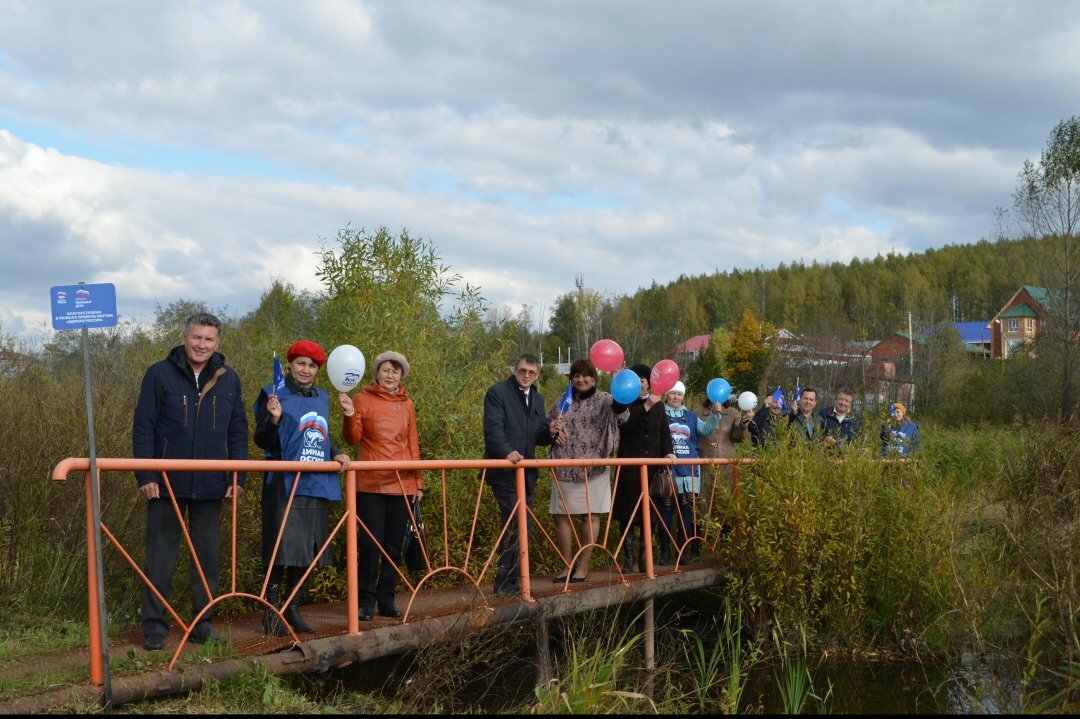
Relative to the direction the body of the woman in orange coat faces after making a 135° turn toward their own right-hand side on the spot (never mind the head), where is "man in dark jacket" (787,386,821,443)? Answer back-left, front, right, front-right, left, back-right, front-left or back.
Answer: right

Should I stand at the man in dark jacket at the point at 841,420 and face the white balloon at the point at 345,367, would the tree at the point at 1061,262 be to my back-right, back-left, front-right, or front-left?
back-right

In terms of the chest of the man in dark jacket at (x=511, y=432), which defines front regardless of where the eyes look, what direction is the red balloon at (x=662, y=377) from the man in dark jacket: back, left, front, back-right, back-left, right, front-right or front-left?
left

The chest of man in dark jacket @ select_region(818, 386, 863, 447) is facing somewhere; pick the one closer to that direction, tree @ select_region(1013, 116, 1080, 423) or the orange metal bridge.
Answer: the orange metal bridge

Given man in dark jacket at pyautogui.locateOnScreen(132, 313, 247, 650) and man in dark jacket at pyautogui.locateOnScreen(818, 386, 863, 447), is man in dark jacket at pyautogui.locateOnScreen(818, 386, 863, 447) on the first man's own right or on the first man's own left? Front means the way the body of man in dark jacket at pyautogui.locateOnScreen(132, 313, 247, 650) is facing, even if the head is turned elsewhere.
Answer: on the first man's own left

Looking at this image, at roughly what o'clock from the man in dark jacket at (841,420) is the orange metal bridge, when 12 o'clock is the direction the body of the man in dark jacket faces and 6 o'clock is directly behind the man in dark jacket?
The orange metal bridge is roughly at 1 o'clock from the man in dark jacket.

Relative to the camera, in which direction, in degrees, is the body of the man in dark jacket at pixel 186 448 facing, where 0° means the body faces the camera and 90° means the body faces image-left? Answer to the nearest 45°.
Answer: approximately 0°

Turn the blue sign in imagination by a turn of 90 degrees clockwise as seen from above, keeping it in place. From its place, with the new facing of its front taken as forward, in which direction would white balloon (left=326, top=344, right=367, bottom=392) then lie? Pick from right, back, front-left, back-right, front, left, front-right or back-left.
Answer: back-right

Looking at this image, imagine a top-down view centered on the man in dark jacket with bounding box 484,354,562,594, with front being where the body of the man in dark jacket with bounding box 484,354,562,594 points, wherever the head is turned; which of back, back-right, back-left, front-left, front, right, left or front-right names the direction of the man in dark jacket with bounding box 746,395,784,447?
left

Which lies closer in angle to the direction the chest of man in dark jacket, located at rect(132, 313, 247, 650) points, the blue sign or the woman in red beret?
the blue sign

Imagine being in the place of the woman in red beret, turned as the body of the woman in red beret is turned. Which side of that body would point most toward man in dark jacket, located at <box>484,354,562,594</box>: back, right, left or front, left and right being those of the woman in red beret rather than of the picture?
left

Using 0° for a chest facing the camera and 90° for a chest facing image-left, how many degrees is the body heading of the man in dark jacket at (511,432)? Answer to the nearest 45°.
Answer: approximately 315°
